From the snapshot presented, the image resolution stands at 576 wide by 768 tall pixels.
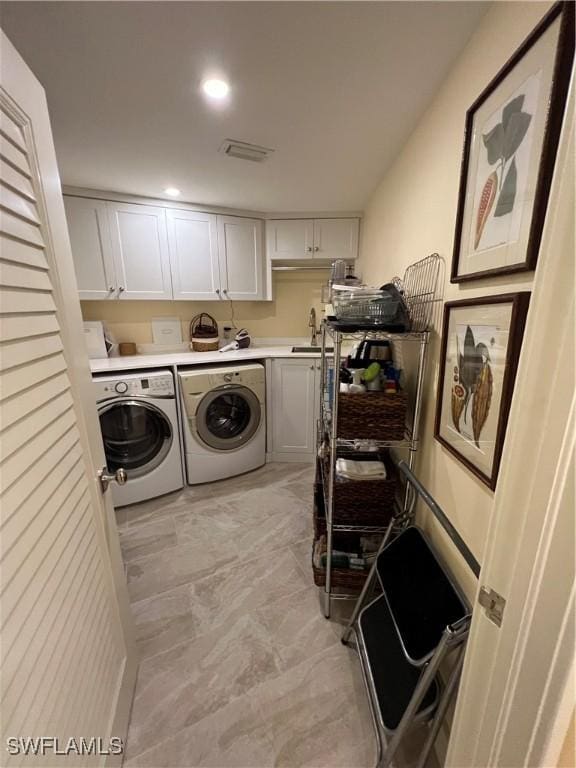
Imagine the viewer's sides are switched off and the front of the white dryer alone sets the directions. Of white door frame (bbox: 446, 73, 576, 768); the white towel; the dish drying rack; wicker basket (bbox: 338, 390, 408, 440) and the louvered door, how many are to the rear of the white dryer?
0

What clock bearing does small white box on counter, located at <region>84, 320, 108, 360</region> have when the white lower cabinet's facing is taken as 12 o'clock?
The small white box on counter is roughly at 3 o'clock from the white lower cabinet.

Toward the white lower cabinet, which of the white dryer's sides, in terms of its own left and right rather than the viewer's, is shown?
left

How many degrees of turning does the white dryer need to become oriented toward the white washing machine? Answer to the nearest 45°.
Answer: approximately 90° to its right

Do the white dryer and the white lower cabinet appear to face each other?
no

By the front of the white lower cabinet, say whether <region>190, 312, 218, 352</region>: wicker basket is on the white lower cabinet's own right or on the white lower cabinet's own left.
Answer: on the white lower cabinet's own right

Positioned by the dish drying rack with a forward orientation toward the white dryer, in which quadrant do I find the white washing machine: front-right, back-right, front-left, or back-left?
front-left

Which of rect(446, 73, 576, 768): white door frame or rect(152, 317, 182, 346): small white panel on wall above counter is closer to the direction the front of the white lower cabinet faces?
the white door frame

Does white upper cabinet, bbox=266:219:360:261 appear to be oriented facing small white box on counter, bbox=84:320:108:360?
no

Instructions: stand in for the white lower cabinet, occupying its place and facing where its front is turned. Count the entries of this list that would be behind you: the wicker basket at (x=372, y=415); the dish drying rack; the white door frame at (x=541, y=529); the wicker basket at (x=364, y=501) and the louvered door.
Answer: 0

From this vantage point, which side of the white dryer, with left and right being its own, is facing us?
front

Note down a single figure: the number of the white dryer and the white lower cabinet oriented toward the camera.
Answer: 2

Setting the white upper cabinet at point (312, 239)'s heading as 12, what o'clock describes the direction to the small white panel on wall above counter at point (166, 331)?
The small white panel on wall above counter is roughly at 3 o'clock from the white upper cabinet.

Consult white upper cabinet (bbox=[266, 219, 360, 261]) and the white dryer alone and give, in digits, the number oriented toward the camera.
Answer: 2

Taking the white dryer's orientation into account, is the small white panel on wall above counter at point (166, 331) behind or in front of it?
behind

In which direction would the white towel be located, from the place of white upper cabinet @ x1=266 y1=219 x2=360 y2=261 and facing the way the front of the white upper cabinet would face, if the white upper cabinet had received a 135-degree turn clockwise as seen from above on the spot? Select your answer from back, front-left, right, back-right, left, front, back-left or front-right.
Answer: back-left

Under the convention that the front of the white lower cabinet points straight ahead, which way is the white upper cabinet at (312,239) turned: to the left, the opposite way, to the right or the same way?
the same way

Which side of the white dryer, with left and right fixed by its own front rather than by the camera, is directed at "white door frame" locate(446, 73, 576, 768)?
front

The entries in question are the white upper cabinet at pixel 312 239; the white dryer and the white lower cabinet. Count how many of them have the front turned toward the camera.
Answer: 3

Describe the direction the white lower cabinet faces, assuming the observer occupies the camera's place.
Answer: facing the viewer
